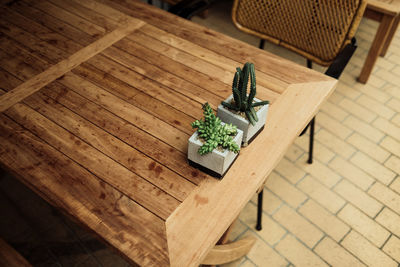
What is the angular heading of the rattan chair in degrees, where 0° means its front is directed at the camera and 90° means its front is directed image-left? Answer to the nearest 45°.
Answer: approximately 45°

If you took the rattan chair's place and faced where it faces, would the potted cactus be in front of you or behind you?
in front

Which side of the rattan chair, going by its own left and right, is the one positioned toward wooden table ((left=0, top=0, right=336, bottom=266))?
front

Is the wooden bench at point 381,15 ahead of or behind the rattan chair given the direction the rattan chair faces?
behind

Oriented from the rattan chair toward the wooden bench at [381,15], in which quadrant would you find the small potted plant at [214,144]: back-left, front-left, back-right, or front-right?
back-right

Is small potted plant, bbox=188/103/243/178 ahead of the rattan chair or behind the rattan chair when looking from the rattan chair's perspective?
ahead

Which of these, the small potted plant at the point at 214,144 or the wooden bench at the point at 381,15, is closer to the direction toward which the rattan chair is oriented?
the small potted plant
